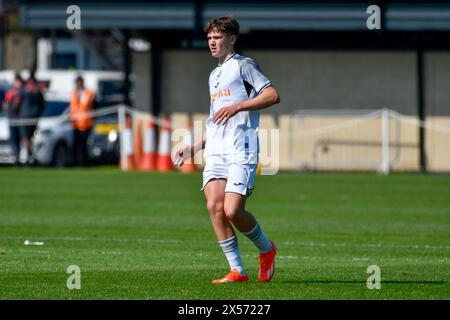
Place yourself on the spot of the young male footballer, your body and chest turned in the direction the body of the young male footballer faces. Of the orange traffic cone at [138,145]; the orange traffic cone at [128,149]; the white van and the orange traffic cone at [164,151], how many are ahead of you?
0

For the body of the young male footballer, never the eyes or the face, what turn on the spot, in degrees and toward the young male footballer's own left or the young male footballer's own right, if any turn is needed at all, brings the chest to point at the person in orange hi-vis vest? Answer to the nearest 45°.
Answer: approximately 135° to the young male footballer's own right

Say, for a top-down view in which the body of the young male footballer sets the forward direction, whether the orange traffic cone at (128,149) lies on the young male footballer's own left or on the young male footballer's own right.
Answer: on the young male footballer's own right

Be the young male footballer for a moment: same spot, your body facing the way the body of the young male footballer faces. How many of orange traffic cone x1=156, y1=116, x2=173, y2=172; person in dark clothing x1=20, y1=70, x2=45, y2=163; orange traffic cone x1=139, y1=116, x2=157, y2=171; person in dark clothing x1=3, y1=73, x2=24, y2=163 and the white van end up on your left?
0

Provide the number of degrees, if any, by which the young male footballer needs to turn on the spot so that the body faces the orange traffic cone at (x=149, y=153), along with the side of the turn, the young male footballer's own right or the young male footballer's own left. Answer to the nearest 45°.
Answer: approximately 135° to the young male footballer's own right

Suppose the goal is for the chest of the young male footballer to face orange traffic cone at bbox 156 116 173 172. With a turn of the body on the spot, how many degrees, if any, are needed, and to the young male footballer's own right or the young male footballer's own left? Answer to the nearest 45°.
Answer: approximately 135° to the young male footballer's own right

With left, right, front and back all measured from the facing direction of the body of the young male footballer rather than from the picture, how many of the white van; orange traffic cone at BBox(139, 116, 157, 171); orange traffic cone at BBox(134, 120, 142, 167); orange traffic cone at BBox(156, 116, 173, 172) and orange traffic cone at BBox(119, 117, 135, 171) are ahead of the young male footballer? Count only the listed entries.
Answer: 0

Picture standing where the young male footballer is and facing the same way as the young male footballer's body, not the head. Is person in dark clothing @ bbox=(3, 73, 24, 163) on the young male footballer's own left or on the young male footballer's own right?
on the young male footballer's own right

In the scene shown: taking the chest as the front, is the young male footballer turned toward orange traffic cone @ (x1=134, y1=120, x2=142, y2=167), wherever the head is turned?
no

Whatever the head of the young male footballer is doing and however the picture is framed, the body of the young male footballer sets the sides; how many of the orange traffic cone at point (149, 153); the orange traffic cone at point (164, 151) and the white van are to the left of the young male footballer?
0

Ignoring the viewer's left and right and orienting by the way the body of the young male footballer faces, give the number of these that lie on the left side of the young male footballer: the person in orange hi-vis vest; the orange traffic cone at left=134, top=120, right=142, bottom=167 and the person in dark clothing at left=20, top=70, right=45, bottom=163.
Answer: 0

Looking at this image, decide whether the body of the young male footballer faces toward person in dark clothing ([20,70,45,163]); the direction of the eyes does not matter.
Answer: no
